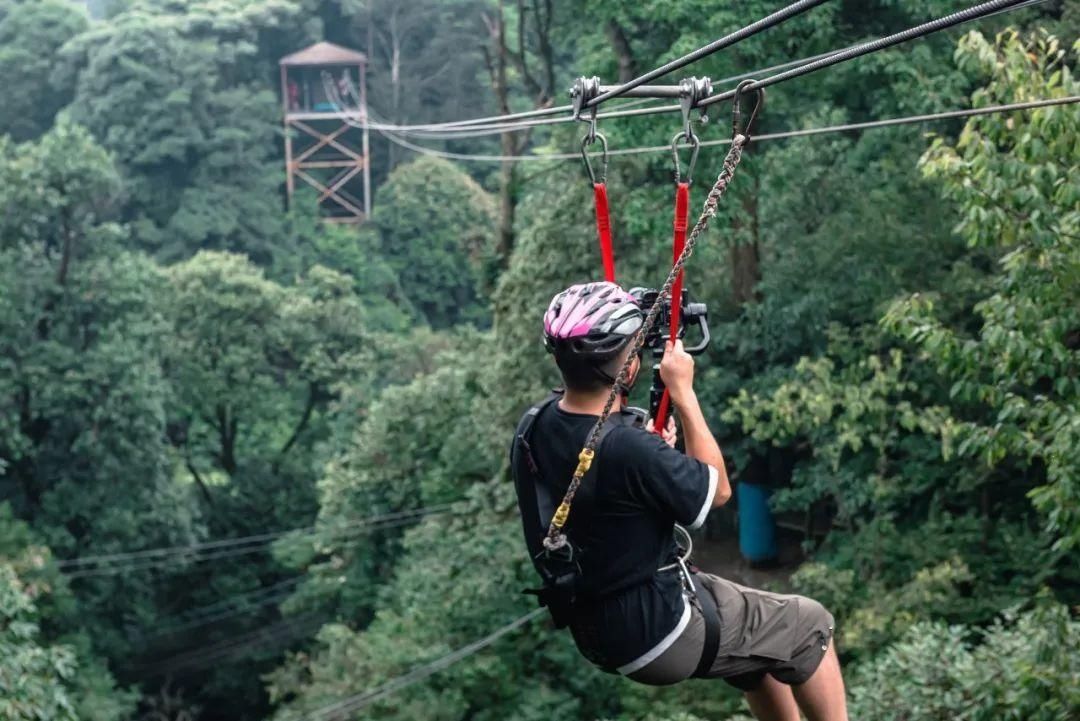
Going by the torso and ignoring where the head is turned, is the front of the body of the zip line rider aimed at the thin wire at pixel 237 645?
no

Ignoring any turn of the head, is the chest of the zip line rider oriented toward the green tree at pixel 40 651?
no

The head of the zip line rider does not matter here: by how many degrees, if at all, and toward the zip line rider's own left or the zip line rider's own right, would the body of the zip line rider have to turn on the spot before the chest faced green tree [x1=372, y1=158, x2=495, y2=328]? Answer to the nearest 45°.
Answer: approximately 45° to the zip line rider's own left

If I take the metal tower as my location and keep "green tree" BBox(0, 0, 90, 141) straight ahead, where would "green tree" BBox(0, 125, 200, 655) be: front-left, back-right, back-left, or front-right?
front-left

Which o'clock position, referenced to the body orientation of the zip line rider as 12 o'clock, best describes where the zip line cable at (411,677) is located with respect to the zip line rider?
The zip line cable is roughly at 10 o'clock from the zip line rider.

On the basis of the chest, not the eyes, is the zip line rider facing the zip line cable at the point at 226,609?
no

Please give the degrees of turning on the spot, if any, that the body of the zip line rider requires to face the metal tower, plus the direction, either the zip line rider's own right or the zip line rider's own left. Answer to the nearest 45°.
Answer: approximately 45° to the zip line rider's own left

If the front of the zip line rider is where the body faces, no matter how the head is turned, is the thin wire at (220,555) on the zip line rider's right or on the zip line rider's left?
on the zip line rider's left

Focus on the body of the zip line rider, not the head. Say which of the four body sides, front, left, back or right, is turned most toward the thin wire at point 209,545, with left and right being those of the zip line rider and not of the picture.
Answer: left

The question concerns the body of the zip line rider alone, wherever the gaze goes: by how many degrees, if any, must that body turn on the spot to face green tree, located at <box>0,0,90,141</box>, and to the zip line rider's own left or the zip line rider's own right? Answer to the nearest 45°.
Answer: approximately 90° to the zip line rider's own left

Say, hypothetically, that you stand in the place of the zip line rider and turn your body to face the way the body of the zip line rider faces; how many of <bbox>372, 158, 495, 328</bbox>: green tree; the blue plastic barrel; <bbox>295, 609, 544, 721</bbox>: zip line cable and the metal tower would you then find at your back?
0

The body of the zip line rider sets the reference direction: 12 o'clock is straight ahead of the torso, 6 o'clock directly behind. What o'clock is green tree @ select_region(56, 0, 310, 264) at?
The green tree is roughly at 10 o'clock from the zip line rider.
